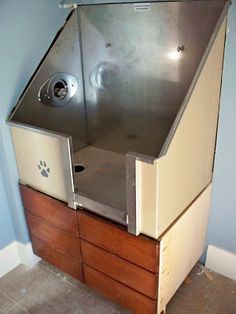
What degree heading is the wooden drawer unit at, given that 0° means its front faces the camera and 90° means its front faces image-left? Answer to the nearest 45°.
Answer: approximately 45°
